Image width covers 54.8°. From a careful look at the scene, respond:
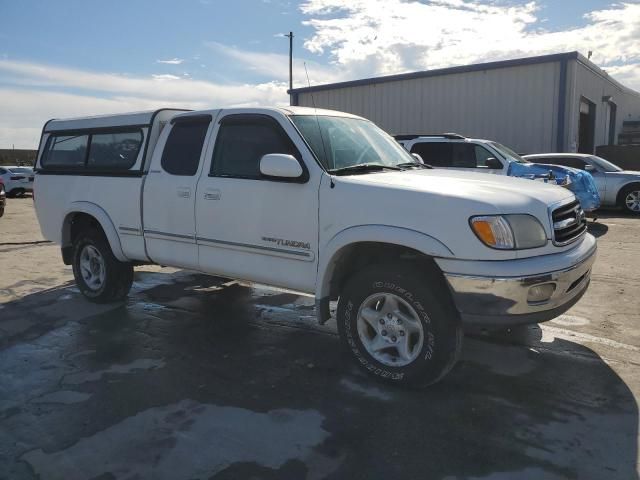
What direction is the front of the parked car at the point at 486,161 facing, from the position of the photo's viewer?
facing the viewer and to the right of the viewer

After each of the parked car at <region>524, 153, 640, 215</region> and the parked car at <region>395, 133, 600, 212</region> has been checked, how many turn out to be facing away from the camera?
0

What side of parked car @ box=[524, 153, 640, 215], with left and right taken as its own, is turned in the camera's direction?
right

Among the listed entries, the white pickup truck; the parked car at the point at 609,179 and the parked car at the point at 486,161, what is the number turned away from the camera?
0

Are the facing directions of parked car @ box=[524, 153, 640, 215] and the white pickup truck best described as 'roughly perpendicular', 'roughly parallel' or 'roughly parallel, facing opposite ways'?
roughly parallel

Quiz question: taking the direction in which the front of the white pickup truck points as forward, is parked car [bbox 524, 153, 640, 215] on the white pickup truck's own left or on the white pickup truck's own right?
on the white pickup truck's own left

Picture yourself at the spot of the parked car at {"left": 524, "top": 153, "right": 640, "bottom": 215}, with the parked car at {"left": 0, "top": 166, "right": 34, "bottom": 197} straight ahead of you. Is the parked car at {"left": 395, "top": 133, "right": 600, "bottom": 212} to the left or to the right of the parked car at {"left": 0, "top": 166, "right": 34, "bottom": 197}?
left

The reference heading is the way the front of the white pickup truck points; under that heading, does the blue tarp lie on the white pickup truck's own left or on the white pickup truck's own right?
on the white pickup truck's own left

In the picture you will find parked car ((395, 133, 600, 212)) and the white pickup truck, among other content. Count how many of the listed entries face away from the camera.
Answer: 0

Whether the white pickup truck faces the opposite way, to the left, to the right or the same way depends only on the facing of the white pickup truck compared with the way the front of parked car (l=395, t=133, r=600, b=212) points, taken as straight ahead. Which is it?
the same way

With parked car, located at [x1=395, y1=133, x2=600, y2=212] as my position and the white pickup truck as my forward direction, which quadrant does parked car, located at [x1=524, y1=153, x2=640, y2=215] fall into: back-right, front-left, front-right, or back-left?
back-left

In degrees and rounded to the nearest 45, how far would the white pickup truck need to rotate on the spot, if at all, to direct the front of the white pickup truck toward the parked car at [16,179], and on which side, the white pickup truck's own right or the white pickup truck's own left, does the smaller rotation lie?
approximately 180°
